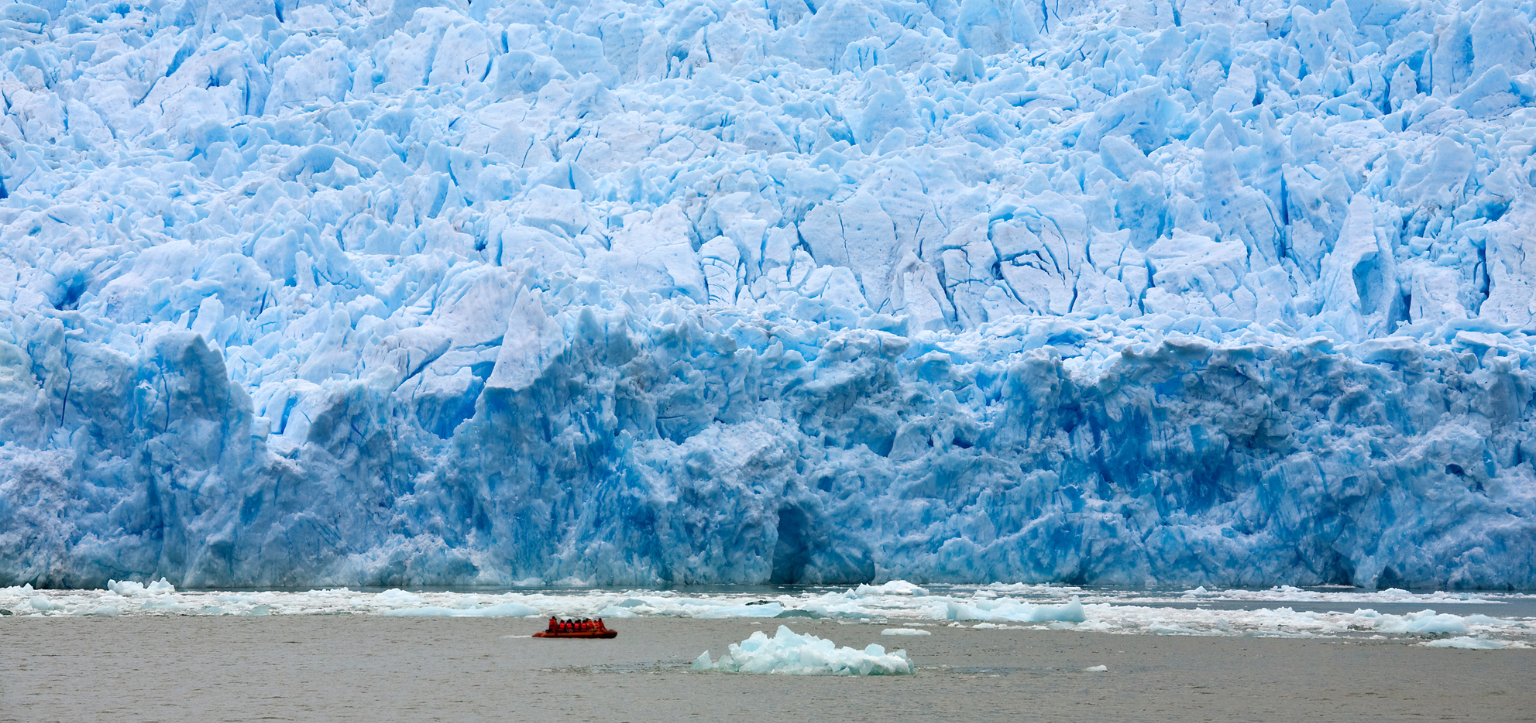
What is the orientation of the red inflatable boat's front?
to the viewer's right

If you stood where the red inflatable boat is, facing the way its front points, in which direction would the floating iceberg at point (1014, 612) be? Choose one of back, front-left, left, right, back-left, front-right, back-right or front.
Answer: front

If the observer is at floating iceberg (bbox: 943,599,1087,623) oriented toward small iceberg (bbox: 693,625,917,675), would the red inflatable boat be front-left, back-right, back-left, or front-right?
front-right

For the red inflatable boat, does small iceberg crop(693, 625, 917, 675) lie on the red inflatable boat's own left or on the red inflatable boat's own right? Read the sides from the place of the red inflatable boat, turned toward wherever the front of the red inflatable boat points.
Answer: on the red inflatable boat's own right

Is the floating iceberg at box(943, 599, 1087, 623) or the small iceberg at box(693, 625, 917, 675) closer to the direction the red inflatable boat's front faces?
the floating iceberg

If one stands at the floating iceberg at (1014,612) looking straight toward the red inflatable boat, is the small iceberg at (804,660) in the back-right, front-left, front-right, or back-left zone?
front-left
